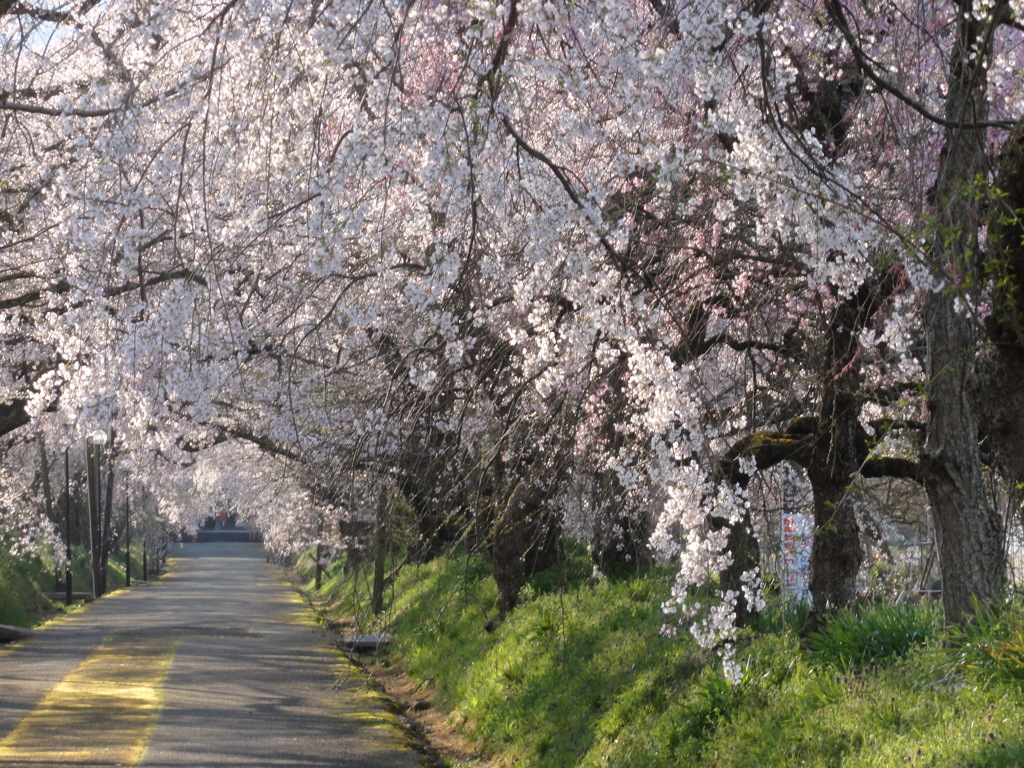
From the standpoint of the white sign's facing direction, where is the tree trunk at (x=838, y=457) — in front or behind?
in front

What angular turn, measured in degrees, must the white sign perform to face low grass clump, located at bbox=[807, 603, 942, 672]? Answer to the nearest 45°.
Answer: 0° — it already faces it

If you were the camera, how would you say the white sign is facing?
facing the viewer
